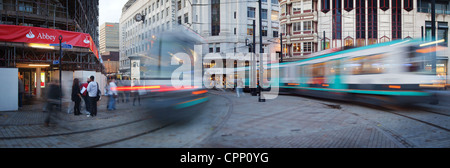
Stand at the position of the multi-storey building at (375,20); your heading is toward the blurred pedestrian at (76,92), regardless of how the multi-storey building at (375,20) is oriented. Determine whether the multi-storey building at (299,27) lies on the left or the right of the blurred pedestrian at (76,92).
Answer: right

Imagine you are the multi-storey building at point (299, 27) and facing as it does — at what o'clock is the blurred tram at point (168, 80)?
The blurred tram is roughly at 12 o'clock from the multi-storey building.

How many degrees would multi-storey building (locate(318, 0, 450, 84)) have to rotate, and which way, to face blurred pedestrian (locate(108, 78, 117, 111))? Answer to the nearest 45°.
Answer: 0° — it already faces them

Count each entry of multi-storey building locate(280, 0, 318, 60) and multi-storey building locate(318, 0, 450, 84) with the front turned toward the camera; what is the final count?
2

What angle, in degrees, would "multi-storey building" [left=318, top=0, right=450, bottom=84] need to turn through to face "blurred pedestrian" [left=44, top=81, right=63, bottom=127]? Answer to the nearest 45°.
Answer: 0° — it already faces them
